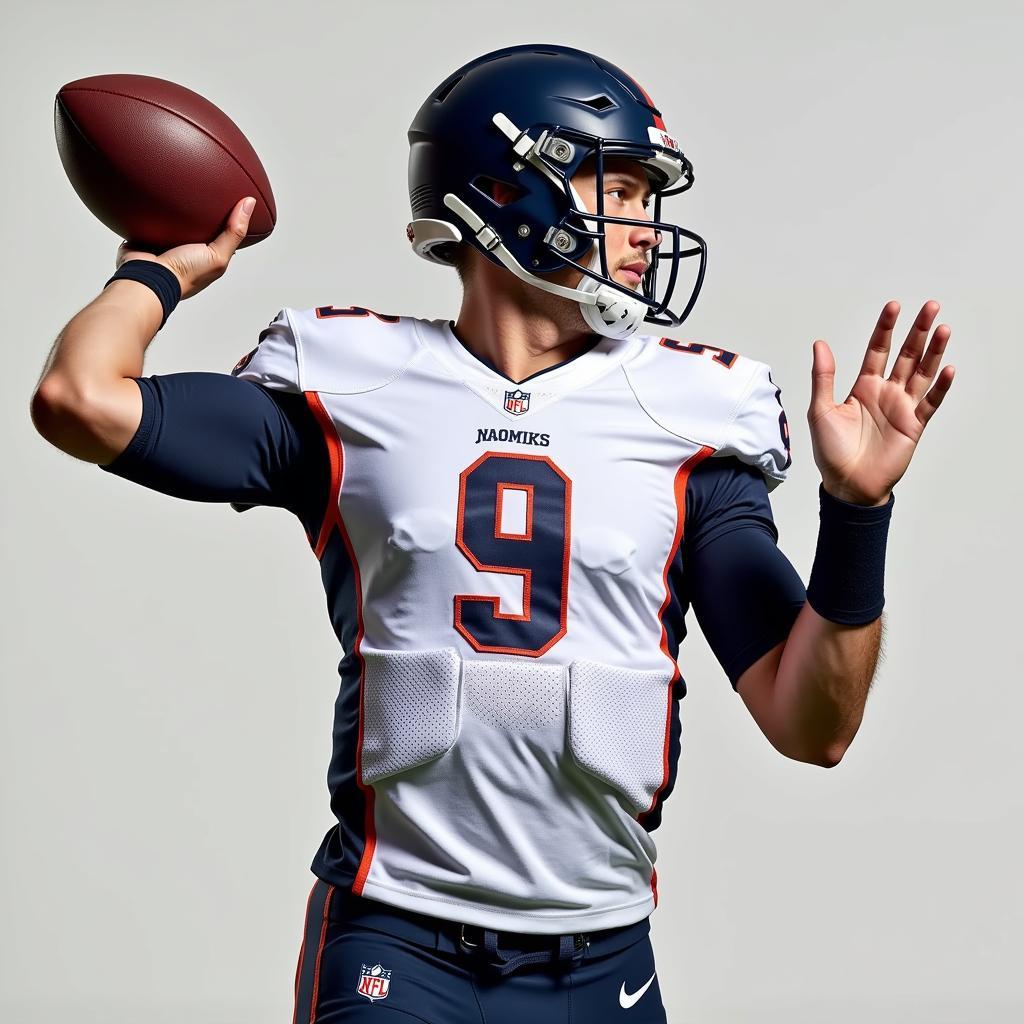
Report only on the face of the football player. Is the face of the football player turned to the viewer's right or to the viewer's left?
to the viewer's right

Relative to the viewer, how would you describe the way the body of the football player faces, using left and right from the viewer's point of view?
facing the viewer
